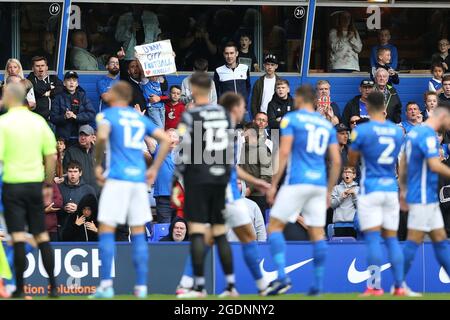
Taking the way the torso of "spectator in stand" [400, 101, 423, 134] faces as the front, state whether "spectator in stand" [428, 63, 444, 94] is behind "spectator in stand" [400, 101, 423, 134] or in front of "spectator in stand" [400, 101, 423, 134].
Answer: behind

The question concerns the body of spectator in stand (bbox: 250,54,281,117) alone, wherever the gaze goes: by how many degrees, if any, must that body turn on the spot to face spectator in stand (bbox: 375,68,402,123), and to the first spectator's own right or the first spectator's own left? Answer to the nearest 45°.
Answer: approximately 90° to the first spectator's own left

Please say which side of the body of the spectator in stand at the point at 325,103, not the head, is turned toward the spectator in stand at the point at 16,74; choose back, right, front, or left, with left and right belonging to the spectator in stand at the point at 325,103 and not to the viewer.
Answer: right

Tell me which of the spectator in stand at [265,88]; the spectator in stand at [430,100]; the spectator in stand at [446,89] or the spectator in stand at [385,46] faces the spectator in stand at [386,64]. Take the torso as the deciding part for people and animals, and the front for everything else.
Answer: the spectator in stand at [385,46]

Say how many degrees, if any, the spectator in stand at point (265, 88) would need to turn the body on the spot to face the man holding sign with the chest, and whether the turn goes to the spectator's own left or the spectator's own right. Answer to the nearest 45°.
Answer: approximately 90° to the spectator's own right

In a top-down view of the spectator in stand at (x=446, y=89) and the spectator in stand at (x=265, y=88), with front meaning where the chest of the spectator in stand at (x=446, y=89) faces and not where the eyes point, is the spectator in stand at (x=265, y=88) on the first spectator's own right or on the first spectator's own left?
on the first spectator's own right

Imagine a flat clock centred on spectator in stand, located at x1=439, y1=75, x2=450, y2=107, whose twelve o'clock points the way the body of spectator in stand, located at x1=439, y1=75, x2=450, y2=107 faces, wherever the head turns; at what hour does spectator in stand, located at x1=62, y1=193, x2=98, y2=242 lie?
spectator in stand, located at x1=62, y1=193, x2=98, y2=242 is roughly at 2 o'clock from spectator in stand, located at x1=439, y1=75, x2=450, y2=107.

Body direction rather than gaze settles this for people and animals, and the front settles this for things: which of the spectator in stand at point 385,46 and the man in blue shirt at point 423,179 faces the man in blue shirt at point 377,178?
the spectator in stand
